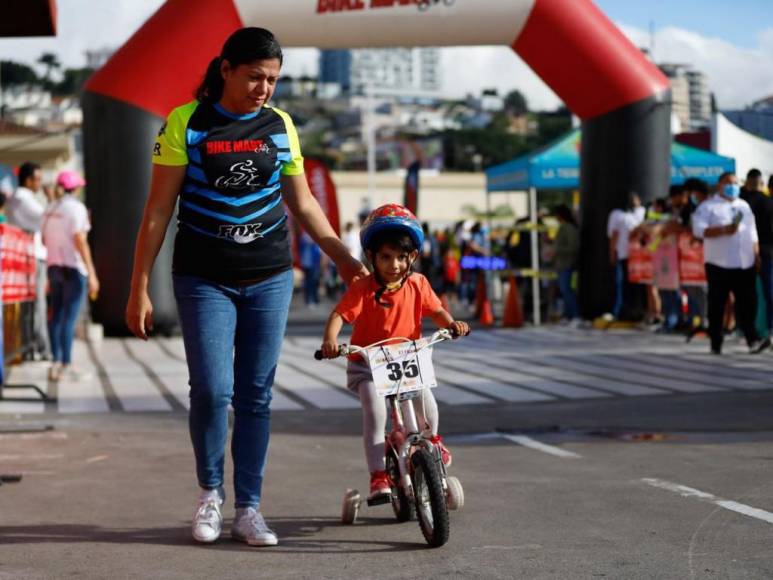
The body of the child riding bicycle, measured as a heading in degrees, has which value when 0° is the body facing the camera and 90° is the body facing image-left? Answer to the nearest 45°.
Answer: approximately 0°

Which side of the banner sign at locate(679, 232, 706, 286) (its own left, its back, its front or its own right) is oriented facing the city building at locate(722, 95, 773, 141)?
back

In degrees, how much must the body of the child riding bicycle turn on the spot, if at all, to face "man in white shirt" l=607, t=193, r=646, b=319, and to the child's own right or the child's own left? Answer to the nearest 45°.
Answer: approximately 180°

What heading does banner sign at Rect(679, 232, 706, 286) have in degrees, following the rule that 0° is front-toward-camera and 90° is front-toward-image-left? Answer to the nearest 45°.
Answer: approximately 0°

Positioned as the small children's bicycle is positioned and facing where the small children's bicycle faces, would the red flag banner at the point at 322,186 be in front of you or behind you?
behind

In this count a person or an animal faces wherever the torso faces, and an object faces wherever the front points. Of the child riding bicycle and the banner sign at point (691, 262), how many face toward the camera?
2

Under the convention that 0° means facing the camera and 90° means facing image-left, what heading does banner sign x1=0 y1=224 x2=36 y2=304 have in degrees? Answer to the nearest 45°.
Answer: approximately 315°

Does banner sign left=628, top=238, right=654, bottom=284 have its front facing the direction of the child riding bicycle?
yes

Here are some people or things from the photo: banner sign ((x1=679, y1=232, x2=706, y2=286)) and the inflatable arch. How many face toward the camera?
2

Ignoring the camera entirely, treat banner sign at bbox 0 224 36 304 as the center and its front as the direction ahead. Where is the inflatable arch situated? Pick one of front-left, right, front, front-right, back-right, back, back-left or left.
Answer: left
